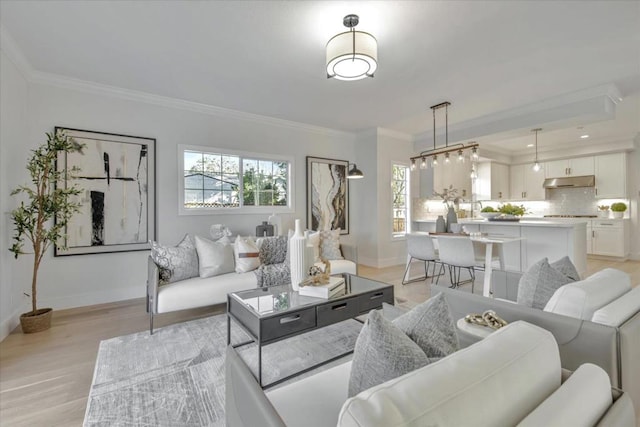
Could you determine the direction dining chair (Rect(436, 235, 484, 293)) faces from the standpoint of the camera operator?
facing away from the viewer and to the right of the viewer

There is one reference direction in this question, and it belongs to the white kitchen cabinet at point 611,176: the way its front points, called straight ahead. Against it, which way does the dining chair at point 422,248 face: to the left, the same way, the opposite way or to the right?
the opposite way

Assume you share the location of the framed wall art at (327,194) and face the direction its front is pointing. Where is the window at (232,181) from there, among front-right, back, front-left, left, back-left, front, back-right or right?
right

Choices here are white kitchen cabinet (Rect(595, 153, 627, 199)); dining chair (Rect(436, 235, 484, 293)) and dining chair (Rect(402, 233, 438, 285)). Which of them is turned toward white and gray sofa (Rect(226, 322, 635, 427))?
the white kitchen cabinet

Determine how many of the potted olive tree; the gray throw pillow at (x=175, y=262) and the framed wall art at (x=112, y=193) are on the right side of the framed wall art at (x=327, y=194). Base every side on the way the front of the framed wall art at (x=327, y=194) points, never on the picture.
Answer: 3

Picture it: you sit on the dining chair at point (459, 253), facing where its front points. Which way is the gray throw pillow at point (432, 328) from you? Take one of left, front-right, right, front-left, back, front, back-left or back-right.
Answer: back-right

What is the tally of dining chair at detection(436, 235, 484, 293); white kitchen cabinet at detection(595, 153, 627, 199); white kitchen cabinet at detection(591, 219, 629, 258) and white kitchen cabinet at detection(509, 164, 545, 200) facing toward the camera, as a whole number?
3

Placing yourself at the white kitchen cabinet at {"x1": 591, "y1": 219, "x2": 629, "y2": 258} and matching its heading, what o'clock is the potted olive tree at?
The potted olive tree is roughly at 1 o'clock from the white kitchen cabinet.

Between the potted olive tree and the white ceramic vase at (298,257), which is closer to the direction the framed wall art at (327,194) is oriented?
the white ceramic vase

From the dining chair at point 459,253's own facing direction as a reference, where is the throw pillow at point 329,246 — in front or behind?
behind

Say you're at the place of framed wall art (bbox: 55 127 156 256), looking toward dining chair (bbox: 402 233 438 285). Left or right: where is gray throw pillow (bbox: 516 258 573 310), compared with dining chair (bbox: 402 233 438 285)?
right

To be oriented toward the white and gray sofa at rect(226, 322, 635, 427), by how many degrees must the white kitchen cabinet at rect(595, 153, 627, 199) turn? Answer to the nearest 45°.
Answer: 0° — it already faces it

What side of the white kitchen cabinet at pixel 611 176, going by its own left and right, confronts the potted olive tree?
front

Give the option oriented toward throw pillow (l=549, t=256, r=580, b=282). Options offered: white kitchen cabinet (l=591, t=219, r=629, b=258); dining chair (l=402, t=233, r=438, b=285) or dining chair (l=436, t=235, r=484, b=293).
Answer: the white kitchen cabinet

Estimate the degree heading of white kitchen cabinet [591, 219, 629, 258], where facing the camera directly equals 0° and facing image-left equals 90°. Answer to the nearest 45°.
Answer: approximately 0°

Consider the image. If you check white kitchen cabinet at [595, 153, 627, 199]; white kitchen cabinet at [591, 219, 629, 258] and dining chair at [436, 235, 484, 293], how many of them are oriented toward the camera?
2

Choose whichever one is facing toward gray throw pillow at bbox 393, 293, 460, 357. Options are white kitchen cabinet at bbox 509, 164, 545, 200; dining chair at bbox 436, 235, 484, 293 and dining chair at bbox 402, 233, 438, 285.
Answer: the white kitchen cabinet

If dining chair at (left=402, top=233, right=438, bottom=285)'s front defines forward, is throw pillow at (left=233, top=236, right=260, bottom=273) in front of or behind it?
behind

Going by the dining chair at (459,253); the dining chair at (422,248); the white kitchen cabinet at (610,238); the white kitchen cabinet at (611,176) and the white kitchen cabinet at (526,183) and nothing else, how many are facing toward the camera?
3

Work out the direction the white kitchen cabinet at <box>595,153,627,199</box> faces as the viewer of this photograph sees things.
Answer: facing the viewer

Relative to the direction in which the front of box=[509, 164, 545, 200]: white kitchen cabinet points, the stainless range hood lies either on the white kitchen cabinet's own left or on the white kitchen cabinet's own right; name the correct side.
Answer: on the white kitchen cabinet's own left
